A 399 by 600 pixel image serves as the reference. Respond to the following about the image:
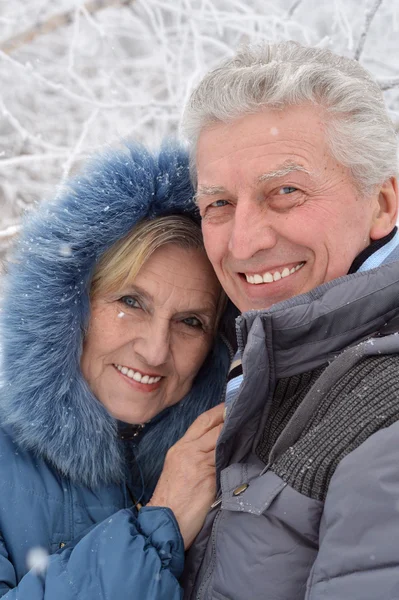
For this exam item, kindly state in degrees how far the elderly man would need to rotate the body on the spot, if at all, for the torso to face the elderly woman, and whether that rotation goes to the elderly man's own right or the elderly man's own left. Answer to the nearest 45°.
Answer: approximately 90° to the elderly man's own right

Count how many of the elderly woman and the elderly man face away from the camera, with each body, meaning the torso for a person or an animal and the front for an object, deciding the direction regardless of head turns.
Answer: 0

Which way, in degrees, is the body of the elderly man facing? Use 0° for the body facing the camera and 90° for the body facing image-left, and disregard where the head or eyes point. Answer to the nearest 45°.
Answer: approximately 45°

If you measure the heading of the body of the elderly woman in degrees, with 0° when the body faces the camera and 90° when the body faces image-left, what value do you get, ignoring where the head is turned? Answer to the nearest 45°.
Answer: approximately 315°
